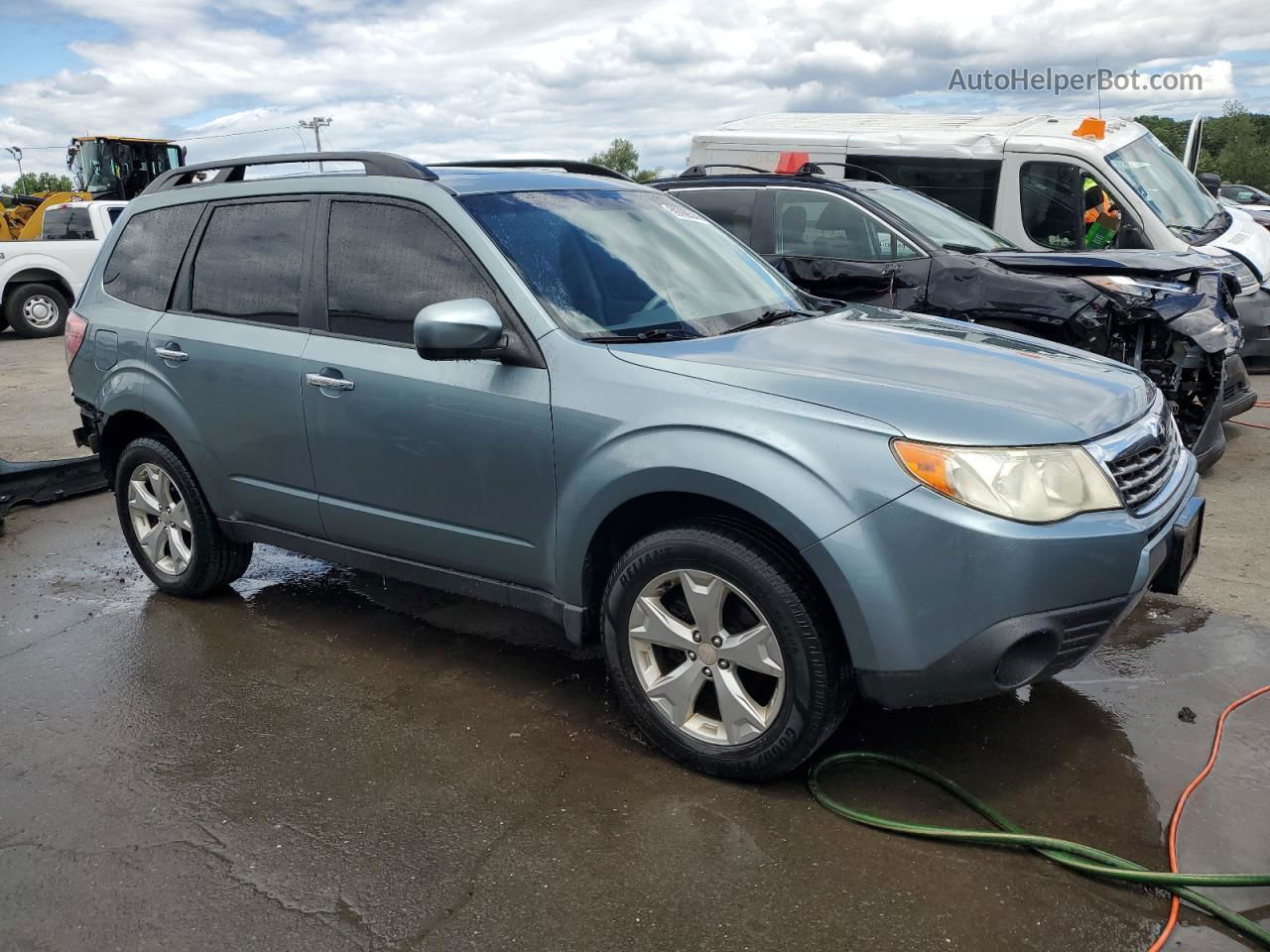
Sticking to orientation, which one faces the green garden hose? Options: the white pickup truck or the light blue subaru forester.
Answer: the light blue subaru forester

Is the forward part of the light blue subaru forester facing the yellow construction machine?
no

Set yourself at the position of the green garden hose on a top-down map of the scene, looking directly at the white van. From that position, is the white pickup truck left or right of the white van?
left

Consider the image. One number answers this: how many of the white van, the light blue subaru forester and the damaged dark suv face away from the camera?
0

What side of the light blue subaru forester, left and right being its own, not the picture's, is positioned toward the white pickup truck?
back

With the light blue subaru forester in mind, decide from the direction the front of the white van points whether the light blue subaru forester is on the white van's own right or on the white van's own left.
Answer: on the white van's own right

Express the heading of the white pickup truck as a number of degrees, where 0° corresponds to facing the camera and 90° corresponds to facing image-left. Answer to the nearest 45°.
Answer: approximately 225°

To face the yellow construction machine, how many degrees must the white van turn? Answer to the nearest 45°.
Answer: approximately 180°

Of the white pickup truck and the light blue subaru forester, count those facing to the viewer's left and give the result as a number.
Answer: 0

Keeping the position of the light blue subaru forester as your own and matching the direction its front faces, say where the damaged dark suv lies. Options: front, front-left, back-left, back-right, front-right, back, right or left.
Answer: left

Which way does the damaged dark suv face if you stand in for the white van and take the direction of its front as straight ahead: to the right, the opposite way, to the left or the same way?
the same way

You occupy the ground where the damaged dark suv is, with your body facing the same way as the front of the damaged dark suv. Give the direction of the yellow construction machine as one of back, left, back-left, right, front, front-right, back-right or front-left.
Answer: back

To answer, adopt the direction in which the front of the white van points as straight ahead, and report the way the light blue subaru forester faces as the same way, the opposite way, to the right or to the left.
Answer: the same way

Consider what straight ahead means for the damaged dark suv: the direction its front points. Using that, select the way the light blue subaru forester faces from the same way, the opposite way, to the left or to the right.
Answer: the same way

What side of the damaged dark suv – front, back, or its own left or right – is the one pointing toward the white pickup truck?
back

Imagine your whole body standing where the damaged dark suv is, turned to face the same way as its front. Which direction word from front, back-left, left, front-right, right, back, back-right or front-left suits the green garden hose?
front-right

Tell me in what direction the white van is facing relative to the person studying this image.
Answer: facing the viewer and to the right of the viewer

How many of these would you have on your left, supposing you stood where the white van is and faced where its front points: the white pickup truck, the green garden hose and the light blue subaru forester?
0
